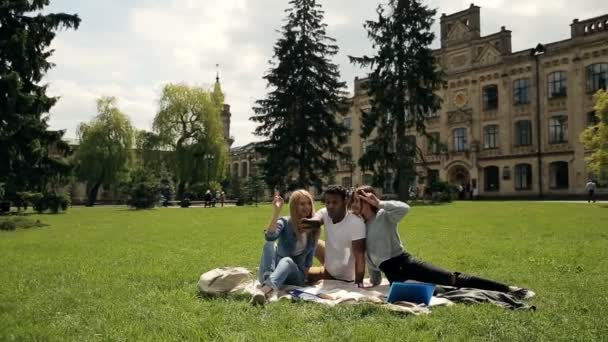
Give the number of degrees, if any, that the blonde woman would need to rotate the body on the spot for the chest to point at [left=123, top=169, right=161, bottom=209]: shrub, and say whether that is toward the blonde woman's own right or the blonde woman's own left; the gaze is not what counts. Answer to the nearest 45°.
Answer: approximately 180°

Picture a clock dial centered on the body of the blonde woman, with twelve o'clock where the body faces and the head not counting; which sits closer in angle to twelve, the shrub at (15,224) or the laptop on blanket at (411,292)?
the laptop on blanket

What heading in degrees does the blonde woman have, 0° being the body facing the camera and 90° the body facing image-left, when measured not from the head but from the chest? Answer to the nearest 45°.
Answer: approximately 0°

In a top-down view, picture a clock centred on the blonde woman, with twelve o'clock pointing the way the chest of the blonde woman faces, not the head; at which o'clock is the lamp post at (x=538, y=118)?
The lamp post is roughly at 7 o'clock from the blonde woman.

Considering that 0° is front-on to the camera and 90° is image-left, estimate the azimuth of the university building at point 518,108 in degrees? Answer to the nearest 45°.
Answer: approximately 45°

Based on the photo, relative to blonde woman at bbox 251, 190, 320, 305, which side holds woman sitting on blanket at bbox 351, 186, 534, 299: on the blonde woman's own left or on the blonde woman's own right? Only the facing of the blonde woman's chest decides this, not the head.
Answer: on the blonde woman's own left
